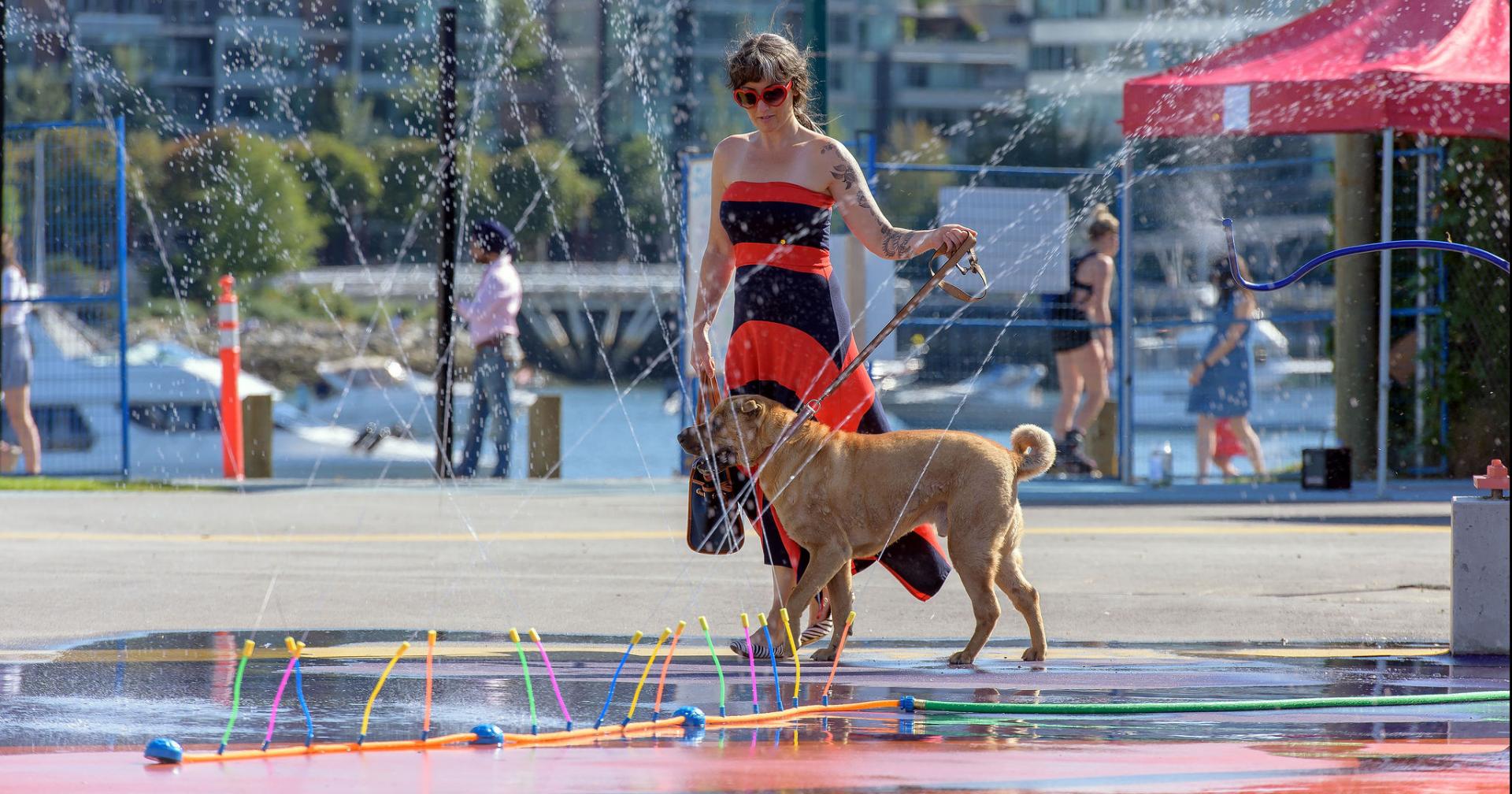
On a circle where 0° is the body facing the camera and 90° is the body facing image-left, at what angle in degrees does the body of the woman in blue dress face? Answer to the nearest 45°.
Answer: approximately 90°

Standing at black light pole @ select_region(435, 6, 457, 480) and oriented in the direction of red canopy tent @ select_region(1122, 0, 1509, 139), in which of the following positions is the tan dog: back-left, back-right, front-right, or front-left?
front-right

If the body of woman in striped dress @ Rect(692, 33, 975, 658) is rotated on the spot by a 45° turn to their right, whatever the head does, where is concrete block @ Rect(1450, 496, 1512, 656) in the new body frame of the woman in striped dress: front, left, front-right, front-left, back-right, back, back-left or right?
back

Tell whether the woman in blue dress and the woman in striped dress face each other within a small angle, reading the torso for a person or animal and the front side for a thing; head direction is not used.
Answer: no

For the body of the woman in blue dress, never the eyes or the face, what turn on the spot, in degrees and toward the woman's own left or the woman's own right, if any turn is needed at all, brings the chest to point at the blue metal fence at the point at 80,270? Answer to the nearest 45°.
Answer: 0° — they already face it

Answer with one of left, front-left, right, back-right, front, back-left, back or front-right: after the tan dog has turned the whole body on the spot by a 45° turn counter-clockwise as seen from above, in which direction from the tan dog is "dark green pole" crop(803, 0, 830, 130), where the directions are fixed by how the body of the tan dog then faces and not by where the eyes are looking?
back-right

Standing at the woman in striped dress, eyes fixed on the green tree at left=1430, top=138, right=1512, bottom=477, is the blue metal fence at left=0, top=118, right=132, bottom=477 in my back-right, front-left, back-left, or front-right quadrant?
front-left

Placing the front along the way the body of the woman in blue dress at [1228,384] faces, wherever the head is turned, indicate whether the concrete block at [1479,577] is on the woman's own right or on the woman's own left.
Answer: on the woman's own left

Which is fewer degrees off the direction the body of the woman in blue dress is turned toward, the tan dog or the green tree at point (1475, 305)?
the tan dog

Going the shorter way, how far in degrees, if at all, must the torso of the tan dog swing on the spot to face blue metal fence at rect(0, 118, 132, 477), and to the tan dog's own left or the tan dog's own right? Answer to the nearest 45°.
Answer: approximately 45° to the tan dog's own right

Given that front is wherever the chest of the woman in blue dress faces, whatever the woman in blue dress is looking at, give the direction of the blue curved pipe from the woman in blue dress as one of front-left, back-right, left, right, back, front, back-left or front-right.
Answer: left

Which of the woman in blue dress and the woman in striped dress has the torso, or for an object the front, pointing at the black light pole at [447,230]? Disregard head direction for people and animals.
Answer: the woman in blue dress

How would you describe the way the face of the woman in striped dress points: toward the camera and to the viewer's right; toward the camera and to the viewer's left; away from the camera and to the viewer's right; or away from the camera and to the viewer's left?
toward the camera and to the viewer's left

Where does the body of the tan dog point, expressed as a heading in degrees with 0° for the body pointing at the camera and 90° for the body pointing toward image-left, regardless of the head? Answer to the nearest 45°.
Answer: approximately 90°

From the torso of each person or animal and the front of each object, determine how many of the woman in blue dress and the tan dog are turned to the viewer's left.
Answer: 2
